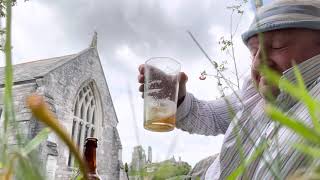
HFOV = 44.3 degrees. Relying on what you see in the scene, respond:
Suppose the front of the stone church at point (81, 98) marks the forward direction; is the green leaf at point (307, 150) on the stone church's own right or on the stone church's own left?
on the stone church's own right

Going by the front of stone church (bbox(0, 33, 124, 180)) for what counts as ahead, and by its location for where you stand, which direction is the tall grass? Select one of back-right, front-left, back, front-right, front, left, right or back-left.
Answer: front-right

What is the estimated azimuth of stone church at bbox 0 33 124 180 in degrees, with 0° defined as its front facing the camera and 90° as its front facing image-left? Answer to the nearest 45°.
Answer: approximately 315°

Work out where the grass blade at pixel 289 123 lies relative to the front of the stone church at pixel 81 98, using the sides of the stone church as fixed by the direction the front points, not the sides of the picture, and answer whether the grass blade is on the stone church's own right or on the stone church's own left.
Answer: on the stone church's own right
